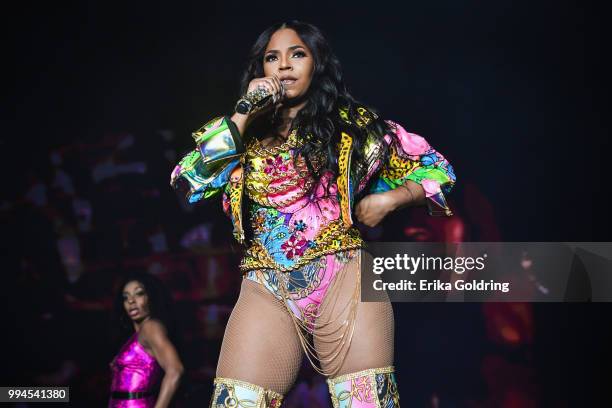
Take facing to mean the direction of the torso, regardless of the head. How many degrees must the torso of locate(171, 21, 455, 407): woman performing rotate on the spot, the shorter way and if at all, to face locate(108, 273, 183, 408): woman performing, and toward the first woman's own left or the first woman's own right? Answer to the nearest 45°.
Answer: approximately 180°

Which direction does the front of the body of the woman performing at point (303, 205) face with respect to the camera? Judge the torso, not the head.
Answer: toward the camera

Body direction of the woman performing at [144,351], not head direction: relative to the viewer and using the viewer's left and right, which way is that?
facing the viewer and to the left of the viewer

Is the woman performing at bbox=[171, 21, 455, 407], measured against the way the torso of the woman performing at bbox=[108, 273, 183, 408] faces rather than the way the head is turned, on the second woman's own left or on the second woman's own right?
on the second woman's own left

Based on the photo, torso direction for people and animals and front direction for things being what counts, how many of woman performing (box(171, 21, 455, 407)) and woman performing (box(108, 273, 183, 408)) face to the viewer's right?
0

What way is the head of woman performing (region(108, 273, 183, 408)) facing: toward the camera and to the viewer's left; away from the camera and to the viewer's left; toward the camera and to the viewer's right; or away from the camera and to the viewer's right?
toward the camera and to the viewer's left
